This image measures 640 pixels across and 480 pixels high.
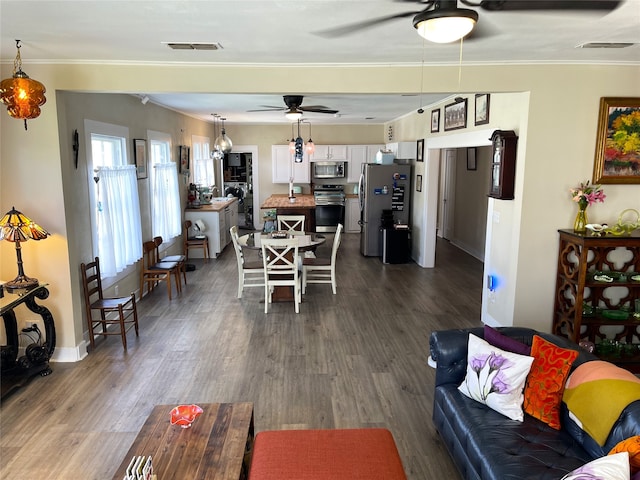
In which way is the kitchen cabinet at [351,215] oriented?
toward the camera

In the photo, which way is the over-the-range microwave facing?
toward the camera

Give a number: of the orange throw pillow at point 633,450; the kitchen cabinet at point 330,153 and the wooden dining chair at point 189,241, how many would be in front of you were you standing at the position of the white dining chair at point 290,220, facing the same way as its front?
1

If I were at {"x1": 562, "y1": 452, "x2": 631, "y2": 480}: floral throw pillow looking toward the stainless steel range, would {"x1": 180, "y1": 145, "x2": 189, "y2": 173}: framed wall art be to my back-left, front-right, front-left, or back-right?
front-left

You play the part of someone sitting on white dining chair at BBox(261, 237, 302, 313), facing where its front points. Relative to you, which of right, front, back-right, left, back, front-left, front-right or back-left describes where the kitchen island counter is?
front

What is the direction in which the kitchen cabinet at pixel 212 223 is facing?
to the viewer's right

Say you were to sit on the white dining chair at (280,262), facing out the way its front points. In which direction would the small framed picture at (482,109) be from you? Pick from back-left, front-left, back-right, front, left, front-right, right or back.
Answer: right

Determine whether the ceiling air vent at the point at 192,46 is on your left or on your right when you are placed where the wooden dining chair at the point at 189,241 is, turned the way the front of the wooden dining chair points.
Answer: on your right

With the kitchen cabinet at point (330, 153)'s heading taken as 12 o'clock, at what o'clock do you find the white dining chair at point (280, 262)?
The white dining chair is roughly at 12 o'clock from the kitchen cabinet.

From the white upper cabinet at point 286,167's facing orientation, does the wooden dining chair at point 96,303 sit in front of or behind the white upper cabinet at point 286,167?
in front

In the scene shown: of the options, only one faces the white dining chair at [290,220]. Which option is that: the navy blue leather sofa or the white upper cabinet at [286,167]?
the white upper cabinet

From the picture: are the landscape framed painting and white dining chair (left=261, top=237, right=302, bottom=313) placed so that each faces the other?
no

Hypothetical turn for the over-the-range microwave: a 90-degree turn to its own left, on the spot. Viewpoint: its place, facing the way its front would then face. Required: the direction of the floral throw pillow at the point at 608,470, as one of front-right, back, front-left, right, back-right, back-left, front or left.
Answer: right

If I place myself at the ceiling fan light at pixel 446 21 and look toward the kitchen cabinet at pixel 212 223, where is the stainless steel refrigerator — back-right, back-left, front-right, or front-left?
front-right

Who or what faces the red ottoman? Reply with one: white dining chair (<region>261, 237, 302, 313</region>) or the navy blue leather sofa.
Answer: the navy blue leather sofa

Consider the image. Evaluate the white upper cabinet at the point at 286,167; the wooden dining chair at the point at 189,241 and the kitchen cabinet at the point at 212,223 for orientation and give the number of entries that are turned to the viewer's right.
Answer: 2

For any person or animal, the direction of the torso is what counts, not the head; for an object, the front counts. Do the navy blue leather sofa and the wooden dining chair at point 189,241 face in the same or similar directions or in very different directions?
very different directions
